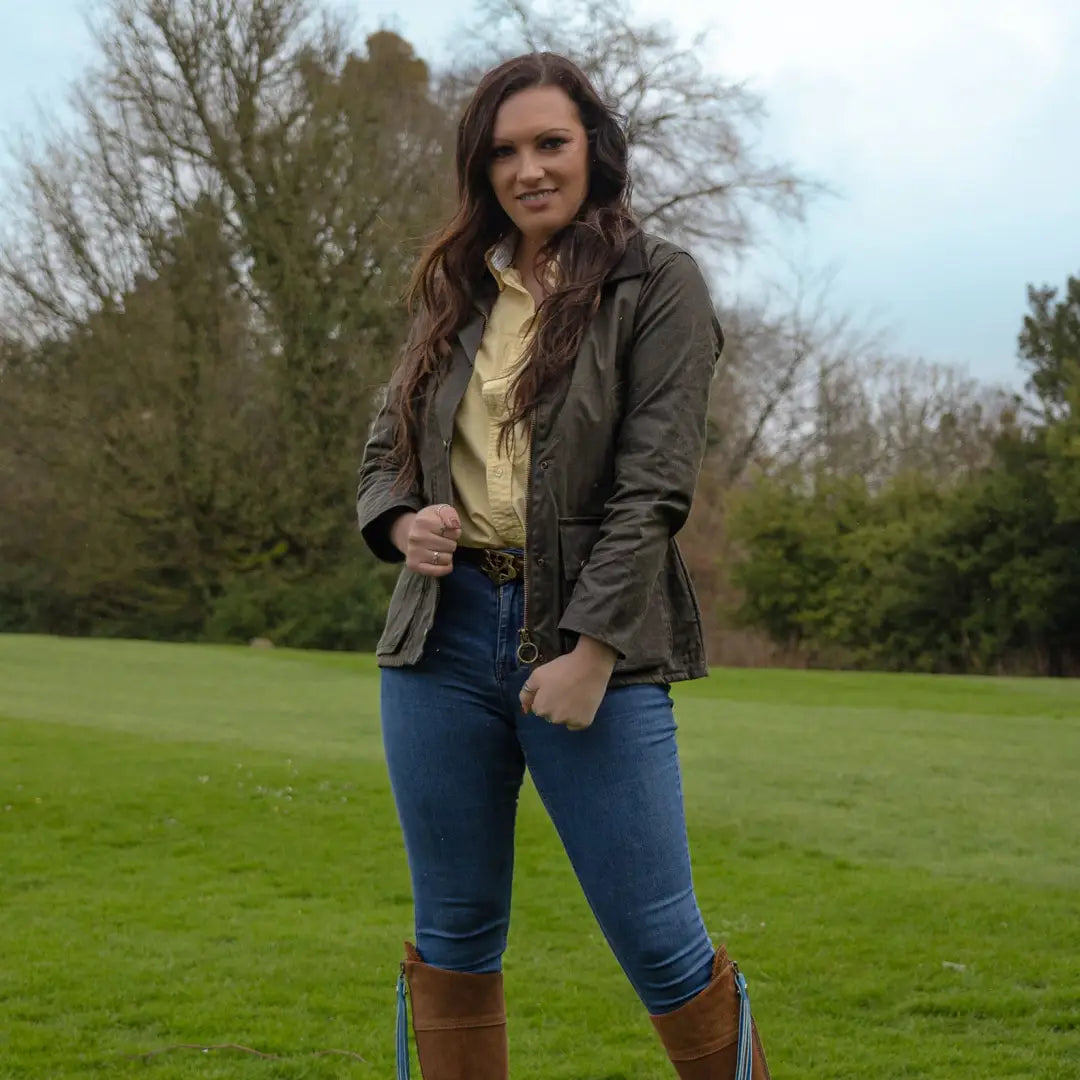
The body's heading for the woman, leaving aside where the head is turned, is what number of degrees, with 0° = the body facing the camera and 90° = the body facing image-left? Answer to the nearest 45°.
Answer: approximately 45°

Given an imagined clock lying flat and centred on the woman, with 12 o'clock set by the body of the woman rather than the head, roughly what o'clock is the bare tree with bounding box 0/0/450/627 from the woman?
The bare tree is roughly at 4 o'clock from the woman.
